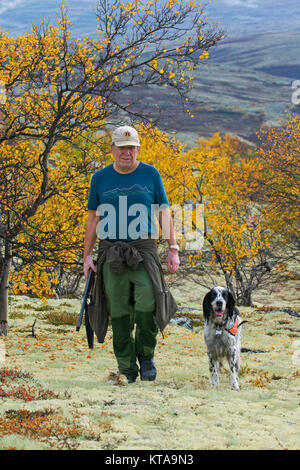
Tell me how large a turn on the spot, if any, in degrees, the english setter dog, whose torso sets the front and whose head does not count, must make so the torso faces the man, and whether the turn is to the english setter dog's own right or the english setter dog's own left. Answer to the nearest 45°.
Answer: approximately 45° to the english setter dog's own right

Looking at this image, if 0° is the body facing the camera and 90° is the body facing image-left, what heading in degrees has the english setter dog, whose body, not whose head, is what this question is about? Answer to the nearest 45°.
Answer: approximately 0°

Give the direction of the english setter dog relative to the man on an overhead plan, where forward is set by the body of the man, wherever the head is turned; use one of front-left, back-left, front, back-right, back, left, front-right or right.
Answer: back-left

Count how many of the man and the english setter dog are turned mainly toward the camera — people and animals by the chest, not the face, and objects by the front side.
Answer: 2

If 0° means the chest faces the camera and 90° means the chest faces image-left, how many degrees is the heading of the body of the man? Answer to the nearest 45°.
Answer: approximately 0°
